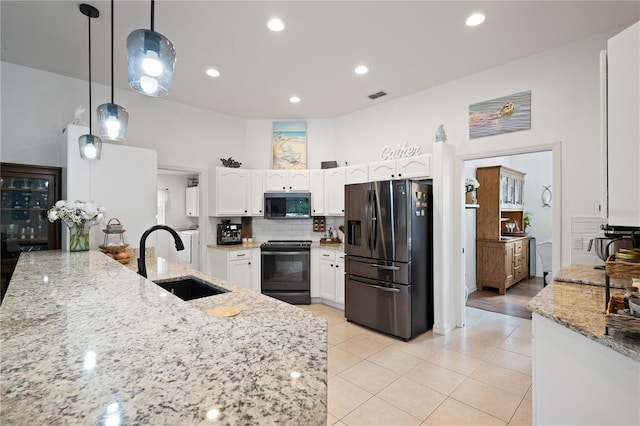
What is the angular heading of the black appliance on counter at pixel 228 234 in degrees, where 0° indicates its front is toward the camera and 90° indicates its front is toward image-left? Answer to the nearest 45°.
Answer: approximately 0°

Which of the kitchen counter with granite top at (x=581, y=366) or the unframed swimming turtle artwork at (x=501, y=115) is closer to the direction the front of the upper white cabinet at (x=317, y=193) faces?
the kitchen counter with granite top

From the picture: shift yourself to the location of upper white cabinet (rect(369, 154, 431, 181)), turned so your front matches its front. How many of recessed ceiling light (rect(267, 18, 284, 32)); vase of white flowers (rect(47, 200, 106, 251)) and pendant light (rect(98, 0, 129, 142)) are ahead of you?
3

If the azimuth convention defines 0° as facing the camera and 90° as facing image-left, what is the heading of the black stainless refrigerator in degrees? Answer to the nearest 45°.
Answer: approximately 45°

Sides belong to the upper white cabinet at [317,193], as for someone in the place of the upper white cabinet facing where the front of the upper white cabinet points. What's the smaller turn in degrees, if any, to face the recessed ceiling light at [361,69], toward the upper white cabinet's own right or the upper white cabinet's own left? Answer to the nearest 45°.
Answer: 0° — it already faces it
